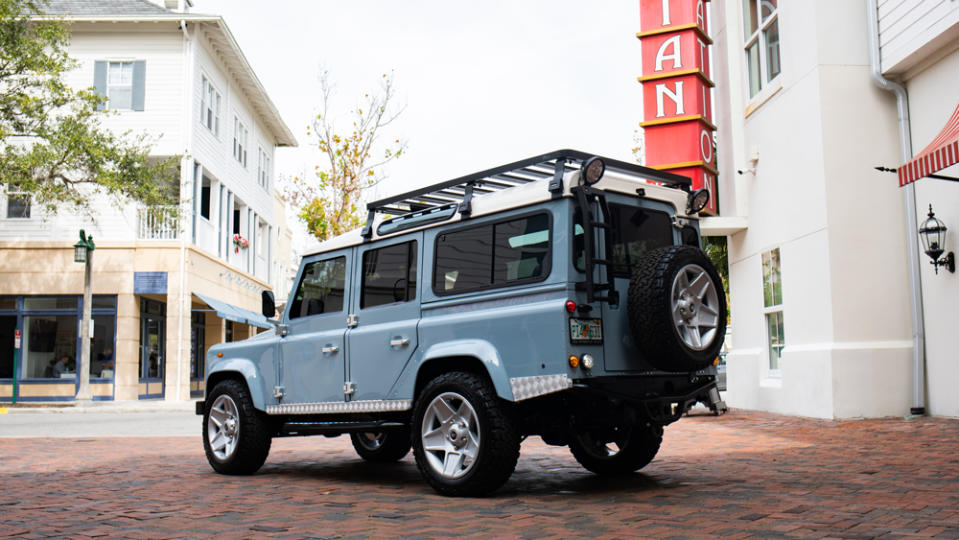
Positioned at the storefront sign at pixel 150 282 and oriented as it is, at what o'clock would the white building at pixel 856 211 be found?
The white building is roughly at 11 o'clock from the storefront sign.

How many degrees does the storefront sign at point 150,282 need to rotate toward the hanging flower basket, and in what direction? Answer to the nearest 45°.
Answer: approximately 135° to its left

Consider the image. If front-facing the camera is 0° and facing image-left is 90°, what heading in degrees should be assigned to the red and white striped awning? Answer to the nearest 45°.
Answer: approximately 45°

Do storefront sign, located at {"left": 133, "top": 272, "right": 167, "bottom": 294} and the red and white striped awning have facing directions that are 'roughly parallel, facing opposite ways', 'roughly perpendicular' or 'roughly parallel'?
roughly perpendicular

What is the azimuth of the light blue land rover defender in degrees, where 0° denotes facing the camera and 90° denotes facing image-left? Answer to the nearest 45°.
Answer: approximately 135°

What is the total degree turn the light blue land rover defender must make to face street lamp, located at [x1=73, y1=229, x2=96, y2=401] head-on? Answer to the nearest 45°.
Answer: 0° — it already faces it

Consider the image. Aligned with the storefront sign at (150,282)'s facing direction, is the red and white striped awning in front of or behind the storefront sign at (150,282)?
in front

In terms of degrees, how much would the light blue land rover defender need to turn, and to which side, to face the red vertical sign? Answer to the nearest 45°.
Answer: approximately 45° to its right

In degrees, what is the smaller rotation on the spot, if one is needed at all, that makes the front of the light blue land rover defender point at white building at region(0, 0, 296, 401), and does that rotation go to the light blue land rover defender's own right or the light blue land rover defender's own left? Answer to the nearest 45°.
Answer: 0° — it already faces it

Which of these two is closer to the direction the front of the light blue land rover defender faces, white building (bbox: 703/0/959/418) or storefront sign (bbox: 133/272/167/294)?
the storefront sign

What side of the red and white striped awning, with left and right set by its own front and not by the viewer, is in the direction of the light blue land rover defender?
front

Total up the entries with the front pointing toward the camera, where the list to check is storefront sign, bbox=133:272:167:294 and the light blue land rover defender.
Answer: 1
